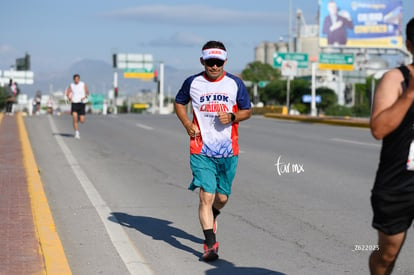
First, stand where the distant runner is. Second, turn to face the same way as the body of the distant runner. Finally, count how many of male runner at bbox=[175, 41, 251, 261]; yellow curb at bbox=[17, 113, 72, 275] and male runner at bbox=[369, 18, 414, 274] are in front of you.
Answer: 3

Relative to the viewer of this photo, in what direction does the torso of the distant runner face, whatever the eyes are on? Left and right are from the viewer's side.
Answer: facing the viewer

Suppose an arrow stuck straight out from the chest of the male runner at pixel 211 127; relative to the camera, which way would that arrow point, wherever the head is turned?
toward the camera

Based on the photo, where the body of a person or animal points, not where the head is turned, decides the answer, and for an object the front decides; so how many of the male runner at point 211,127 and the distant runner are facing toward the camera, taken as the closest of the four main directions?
2

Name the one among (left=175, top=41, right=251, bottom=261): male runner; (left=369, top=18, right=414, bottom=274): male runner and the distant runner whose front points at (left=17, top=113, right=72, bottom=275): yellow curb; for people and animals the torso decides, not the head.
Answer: the distant runner

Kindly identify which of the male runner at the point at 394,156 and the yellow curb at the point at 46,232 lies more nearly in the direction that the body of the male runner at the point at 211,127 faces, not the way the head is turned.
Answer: the male runner

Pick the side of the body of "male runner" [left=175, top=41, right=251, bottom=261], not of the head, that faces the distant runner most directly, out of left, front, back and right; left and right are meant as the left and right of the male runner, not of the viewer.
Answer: back

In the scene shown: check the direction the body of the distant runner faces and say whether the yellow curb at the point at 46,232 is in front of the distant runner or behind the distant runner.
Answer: in front
